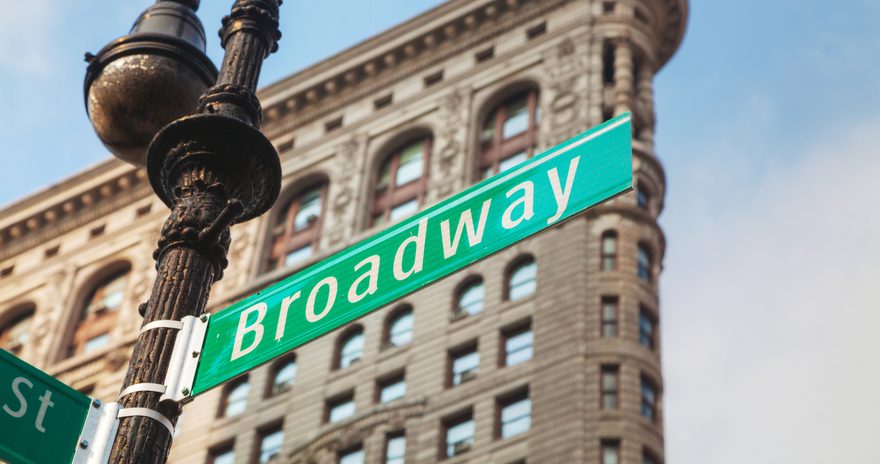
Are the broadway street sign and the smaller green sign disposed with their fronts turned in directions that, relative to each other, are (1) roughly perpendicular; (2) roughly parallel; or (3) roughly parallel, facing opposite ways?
roughly perpendicular

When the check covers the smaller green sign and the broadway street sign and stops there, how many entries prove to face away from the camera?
0

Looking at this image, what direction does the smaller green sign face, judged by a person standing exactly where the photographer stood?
facing the viewer and to the right of the viewer

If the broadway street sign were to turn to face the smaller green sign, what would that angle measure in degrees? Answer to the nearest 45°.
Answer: approximately 45° to its right

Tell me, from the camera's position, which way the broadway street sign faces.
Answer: facing the viewer and to the left of the viewer
